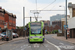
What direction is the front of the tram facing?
toward the camera
